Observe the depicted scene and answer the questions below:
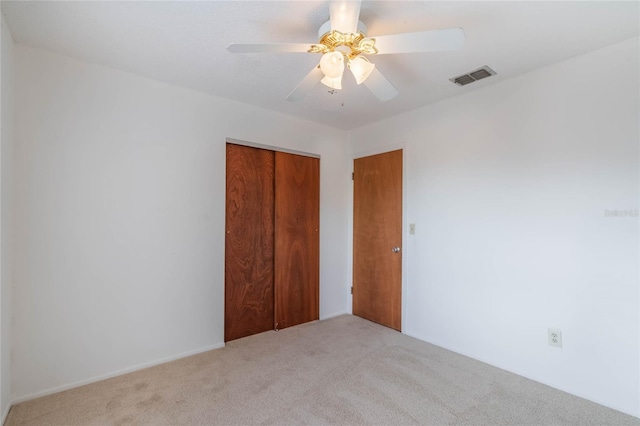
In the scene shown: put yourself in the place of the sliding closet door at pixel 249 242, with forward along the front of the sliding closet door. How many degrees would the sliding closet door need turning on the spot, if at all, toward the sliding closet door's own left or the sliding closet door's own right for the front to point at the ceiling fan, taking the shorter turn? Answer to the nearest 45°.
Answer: approximately 45° to the sliding closet door's own right

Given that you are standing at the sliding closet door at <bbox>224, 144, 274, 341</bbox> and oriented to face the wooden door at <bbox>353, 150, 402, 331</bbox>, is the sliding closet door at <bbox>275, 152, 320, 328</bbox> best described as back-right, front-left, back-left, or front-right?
front-left

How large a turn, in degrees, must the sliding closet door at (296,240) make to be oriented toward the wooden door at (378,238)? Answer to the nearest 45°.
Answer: approximately 45° to its left

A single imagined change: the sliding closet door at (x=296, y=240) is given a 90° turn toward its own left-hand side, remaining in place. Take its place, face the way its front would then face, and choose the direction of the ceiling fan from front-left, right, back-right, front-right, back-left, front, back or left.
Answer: back-right

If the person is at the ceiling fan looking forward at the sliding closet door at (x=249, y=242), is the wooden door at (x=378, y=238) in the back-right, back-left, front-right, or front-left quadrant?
front-right

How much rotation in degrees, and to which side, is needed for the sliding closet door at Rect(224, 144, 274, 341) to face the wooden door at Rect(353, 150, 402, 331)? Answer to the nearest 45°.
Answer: approximately 45° to its left

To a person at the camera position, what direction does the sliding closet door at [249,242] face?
facing the viewer and to the right of the viewer

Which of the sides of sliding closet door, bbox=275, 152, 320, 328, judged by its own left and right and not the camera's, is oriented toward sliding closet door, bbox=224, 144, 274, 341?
right

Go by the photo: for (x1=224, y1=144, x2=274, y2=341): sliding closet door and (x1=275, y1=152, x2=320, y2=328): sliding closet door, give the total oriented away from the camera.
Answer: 0

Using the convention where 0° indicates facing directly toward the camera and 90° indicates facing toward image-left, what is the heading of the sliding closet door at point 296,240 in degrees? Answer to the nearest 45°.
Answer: approximately 315°

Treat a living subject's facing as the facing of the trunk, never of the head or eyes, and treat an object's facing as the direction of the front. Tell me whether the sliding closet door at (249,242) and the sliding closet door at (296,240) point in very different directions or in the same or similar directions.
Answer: same or similar directions

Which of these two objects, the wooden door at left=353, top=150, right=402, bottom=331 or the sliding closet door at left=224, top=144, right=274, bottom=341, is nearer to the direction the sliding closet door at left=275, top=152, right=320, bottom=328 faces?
the wooden door
